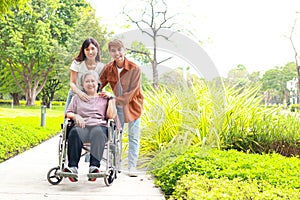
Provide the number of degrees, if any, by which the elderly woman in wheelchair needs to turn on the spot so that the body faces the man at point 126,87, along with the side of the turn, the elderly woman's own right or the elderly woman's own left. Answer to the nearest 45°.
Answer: approximately 135° to the elderly woman's own left

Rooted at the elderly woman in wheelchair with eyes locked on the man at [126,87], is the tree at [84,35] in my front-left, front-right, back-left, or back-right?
front-left

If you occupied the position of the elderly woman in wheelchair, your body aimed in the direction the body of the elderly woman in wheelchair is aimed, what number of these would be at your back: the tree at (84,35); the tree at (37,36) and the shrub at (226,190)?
2

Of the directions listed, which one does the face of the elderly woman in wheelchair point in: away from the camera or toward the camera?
toward the camera

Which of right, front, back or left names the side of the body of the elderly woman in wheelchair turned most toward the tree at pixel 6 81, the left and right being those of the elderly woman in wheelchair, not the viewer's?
back

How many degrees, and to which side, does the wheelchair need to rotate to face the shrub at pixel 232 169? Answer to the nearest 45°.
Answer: approximately 90° to its left

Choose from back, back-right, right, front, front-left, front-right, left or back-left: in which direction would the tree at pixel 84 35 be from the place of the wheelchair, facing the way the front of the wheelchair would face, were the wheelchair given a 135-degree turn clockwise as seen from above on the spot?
front-right

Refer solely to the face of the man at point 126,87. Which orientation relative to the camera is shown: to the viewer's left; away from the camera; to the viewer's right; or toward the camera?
toward the camera

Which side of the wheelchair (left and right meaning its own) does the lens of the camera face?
front

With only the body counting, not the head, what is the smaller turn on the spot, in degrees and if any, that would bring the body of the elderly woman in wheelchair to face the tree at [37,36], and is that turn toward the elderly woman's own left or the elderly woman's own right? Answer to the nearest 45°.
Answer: approximately 180°

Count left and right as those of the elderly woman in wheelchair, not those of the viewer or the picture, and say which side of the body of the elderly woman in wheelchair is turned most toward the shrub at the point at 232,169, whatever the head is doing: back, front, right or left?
left

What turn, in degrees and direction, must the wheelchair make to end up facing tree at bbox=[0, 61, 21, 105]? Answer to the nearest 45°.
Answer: approximately 180°

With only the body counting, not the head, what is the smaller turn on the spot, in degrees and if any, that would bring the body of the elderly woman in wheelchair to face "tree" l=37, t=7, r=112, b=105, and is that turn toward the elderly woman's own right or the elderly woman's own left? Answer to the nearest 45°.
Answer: approximately 180°

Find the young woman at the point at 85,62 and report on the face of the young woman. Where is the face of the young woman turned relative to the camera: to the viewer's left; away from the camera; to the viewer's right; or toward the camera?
toward the camera
